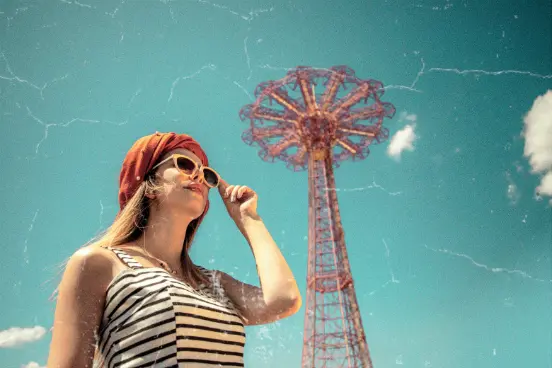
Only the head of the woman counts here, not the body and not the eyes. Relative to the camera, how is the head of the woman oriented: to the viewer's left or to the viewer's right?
to the viewer's right

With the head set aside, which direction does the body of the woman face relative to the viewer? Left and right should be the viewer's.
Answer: facing the viewer and to the right of the viewer
